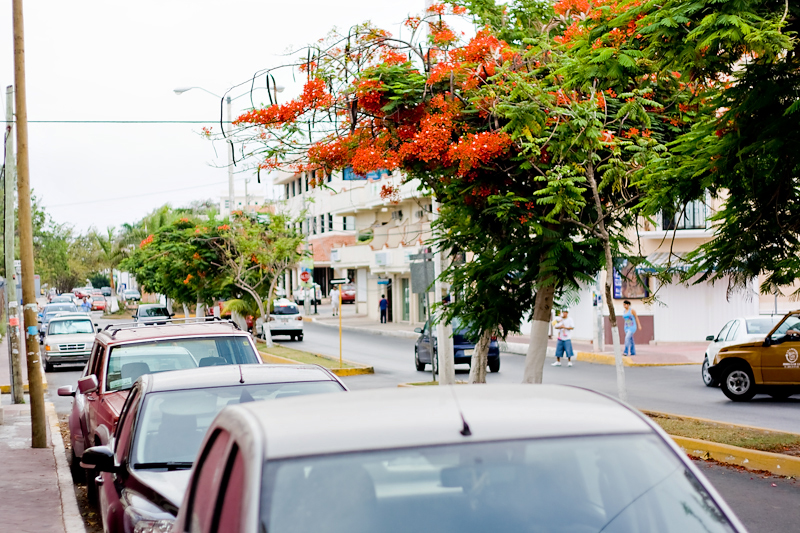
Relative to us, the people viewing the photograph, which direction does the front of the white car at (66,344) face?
facing the viewer

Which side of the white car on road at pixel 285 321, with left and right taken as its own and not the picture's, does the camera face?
back

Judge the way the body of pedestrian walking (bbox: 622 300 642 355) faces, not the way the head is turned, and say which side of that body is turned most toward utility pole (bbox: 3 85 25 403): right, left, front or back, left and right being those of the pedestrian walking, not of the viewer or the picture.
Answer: front

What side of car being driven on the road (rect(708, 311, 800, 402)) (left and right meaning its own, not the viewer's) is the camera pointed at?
left
